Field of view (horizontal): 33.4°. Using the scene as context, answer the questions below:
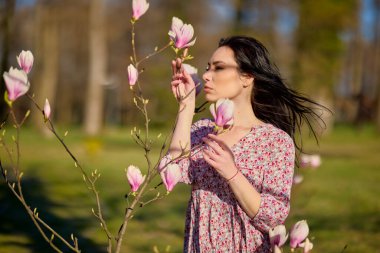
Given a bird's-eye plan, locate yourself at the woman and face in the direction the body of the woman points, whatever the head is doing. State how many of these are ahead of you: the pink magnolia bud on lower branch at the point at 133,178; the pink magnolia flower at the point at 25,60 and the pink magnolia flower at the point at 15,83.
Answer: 3

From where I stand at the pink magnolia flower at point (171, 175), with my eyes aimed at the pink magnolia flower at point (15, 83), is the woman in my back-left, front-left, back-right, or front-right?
back-right

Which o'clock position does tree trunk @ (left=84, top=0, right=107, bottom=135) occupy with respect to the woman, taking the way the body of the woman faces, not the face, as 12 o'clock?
The tree trunk is roughly at 4 o'clock from the woman.

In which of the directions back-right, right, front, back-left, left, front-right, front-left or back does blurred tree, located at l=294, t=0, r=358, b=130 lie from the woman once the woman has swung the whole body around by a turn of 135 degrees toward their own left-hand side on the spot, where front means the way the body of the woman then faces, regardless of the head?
left

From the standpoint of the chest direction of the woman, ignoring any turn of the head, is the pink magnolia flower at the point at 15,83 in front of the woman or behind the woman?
in front

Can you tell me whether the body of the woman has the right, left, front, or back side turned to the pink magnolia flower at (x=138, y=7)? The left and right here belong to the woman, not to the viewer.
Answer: front

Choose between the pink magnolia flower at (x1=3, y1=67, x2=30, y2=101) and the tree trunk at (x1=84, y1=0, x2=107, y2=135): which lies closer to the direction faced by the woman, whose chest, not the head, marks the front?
the pink magnolia flower

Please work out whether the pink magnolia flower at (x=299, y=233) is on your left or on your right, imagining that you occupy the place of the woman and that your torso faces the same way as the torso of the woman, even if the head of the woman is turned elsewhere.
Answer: on your left

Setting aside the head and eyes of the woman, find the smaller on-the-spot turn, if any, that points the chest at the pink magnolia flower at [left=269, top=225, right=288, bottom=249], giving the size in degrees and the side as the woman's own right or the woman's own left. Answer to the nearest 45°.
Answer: approximately 45° to the woman's own left

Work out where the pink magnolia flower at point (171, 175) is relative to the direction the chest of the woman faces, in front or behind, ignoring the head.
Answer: in front

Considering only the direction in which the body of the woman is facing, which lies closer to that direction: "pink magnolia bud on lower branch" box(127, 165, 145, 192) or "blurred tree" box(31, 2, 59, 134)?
the pink magnolia bud on lower branch

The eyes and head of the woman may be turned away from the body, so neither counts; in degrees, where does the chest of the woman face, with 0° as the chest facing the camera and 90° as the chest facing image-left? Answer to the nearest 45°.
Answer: approximately 45°

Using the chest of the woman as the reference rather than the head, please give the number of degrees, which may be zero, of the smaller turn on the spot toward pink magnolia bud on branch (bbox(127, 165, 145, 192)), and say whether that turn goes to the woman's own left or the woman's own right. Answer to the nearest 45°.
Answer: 0° — they already face it
